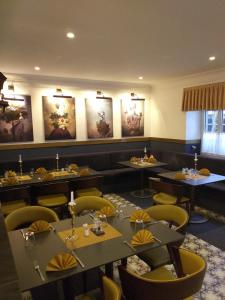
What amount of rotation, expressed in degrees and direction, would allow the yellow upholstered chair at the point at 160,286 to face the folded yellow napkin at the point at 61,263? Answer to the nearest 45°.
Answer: approximately 45° to its left

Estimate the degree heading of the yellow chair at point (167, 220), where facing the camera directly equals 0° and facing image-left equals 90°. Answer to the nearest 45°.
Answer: approximately 45°

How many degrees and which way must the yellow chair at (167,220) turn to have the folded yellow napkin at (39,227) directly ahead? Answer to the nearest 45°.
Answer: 0° — it already faces it

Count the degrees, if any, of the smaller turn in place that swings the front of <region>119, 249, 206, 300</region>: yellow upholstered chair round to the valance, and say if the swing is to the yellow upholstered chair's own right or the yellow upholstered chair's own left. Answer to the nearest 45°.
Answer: approximately 45° to the yellow upholstered chair's own right

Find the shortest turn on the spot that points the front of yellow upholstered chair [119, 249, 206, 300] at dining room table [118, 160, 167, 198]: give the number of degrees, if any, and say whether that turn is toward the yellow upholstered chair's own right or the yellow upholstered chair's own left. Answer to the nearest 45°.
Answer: approximately 45° to the yellow upholstered chair's own right

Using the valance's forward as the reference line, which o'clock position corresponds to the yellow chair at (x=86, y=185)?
The yellow chair is roughly at 12 o'clock from the valance.

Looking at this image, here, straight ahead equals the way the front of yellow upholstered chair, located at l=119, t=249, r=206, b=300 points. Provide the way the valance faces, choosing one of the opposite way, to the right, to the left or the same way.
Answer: to the left

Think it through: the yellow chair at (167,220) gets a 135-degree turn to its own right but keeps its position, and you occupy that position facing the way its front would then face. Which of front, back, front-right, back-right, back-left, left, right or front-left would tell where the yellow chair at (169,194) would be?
front

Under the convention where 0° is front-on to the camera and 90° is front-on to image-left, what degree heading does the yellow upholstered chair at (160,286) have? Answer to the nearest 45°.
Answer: approximately 135°

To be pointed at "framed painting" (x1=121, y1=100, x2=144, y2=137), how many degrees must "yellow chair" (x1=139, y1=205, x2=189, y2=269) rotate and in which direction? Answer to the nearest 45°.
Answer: approximately 135° to its right

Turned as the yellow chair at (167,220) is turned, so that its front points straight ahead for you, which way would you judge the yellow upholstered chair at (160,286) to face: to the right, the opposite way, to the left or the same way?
to the right

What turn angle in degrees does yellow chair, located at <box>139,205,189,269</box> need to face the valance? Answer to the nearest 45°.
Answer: approximately 135° to its right

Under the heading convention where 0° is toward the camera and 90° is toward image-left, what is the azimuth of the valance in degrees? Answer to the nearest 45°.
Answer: approximately 45°
